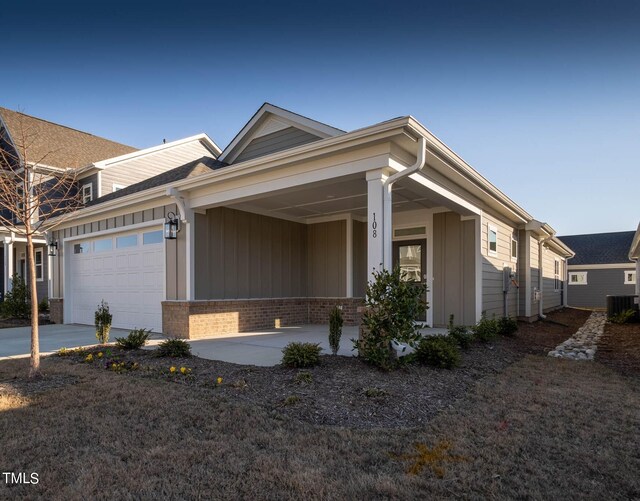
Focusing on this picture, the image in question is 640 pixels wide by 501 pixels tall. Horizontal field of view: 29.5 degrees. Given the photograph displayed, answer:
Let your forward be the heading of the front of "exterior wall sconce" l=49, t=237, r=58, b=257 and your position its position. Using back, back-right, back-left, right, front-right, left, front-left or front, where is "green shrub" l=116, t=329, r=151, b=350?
front-left

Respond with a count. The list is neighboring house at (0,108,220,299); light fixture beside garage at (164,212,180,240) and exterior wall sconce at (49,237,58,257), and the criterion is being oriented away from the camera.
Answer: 0

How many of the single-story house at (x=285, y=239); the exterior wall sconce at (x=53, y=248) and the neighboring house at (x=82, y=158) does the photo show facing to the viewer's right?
0

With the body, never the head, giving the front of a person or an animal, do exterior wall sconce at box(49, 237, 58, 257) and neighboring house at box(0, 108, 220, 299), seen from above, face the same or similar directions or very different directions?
same or similar directions

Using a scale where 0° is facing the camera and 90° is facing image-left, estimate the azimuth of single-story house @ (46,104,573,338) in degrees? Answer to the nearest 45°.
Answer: approximately 45°

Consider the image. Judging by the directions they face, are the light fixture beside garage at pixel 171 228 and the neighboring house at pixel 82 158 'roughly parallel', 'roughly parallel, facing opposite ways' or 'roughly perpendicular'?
roughly parallel

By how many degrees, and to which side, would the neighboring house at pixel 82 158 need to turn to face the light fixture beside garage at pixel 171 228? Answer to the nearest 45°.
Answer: approximately 45° to its left

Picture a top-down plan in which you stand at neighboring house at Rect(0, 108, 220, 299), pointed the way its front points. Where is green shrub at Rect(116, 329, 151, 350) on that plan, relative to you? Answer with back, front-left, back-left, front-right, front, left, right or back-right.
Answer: front-left

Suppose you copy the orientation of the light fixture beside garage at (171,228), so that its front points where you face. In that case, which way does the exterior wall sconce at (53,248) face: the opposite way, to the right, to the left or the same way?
the same way

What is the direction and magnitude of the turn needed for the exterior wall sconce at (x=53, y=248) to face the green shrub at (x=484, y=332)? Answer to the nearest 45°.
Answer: approximately 90° to its left

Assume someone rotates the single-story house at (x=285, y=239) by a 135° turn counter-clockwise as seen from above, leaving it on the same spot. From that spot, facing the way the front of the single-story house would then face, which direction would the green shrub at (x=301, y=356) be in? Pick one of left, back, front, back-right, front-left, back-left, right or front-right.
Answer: right

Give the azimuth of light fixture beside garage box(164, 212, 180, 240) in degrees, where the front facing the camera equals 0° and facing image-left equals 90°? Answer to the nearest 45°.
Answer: approximately 45°

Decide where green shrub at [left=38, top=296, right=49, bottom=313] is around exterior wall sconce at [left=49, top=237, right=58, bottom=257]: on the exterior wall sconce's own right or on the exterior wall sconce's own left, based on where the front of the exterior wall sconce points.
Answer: on the exterior wall sconce's own right
